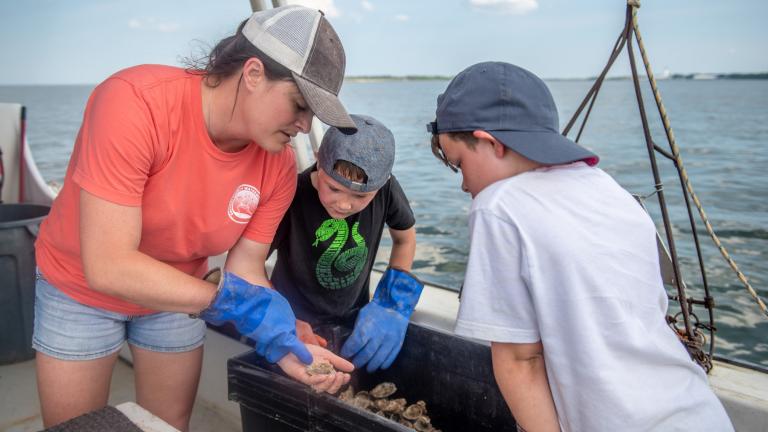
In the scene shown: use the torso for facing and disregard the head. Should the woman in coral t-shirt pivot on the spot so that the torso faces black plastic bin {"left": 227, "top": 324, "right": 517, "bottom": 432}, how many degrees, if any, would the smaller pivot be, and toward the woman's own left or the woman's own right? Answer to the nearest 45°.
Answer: approximately 45° to the woman's own left

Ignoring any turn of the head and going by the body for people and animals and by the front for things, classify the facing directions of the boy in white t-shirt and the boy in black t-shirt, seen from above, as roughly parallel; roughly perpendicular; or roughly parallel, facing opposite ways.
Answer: roughly parallel, facing opposite ways

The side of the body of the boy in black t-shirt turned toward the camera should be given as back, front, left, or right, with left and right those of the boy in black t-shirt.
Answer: front

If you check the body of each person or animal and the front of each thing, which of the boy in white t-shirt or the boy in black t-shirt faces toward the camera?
the boy in black t-shirt

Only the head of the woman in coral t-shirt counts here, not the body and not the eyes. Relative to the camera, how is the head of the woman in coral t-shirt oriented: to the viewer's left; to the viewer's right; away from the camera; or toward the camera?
to the viewer's right

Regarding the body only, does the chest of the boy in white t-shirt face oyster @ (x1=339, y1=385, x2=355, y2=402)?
yes

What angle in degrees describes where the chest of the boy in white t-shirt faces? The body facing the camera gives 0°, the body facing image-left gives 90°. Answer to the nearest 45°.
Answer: approximately 135°

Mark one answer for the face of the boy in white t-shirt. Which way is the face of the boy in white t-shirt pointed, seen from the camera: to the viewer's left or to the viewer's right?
to the viewer's left

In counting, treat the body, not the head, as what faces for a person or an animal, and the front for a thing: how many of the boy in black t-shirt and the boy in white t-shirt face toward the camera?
1

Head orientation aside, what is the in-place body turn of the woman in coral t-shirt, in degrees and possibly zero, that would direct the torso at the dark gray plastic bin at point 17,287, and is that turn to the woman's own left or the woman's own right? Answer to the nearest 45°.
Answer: approximately 180°

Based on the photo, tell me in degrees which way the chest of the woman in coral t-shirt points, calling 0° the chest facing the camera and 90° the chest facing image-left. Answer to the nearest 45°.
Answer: approximately 315°

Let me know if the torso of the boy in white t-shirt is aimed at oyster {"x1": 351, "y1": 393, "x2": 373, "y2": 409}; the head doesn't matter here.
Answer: yes
